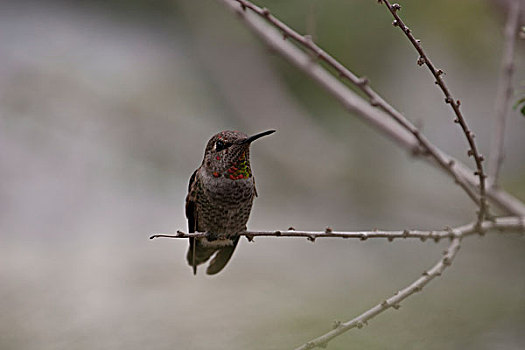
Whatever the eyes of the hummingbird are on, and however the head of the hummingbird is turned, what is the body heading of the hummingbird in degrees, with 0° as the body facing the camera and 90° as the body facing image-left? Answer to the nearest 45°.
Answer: approximately 315°

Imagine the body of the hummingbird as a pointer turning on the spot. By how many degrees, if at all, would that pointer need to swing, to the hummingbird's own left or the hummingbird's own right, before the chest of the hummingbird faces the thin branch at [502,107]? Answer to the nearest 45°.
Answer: approximately 45° to the hummingbird's own left
